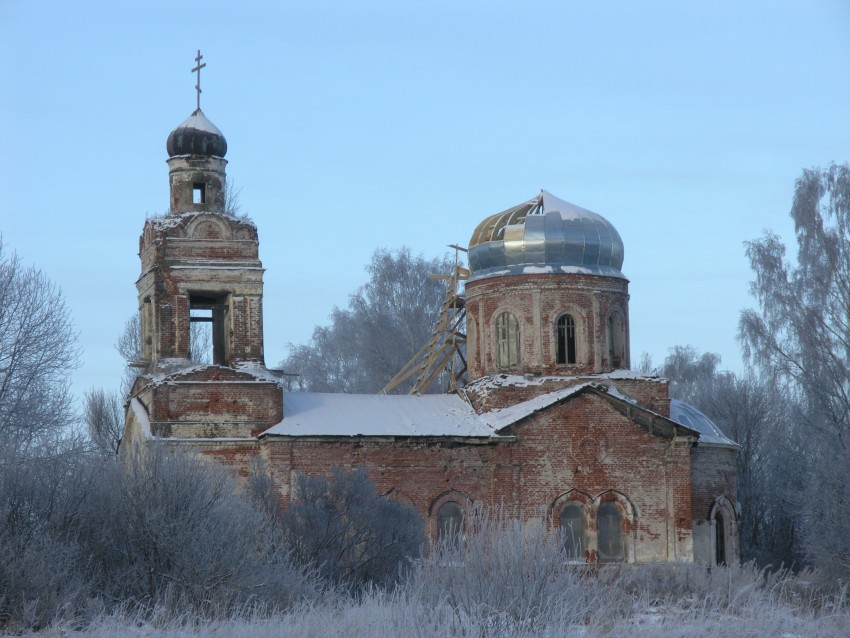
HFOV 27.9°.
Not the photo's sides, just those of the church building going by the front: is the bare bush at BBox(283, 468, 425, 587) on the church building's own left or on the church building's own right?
on the church building's own left

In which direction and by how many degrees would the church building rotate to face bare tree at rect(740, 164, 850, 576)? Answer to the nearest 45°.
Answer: approximately 135° to its right

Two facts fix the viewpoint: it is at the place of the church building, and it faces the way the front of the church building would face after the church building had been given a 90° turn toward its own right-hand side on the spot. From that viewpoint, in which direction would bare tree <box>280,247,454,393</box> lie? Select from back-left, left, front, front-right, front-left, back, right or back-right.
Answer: front

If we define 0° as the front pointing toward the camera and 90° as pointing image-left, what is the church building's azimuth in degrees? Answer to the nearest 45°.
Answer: approximately 90°
